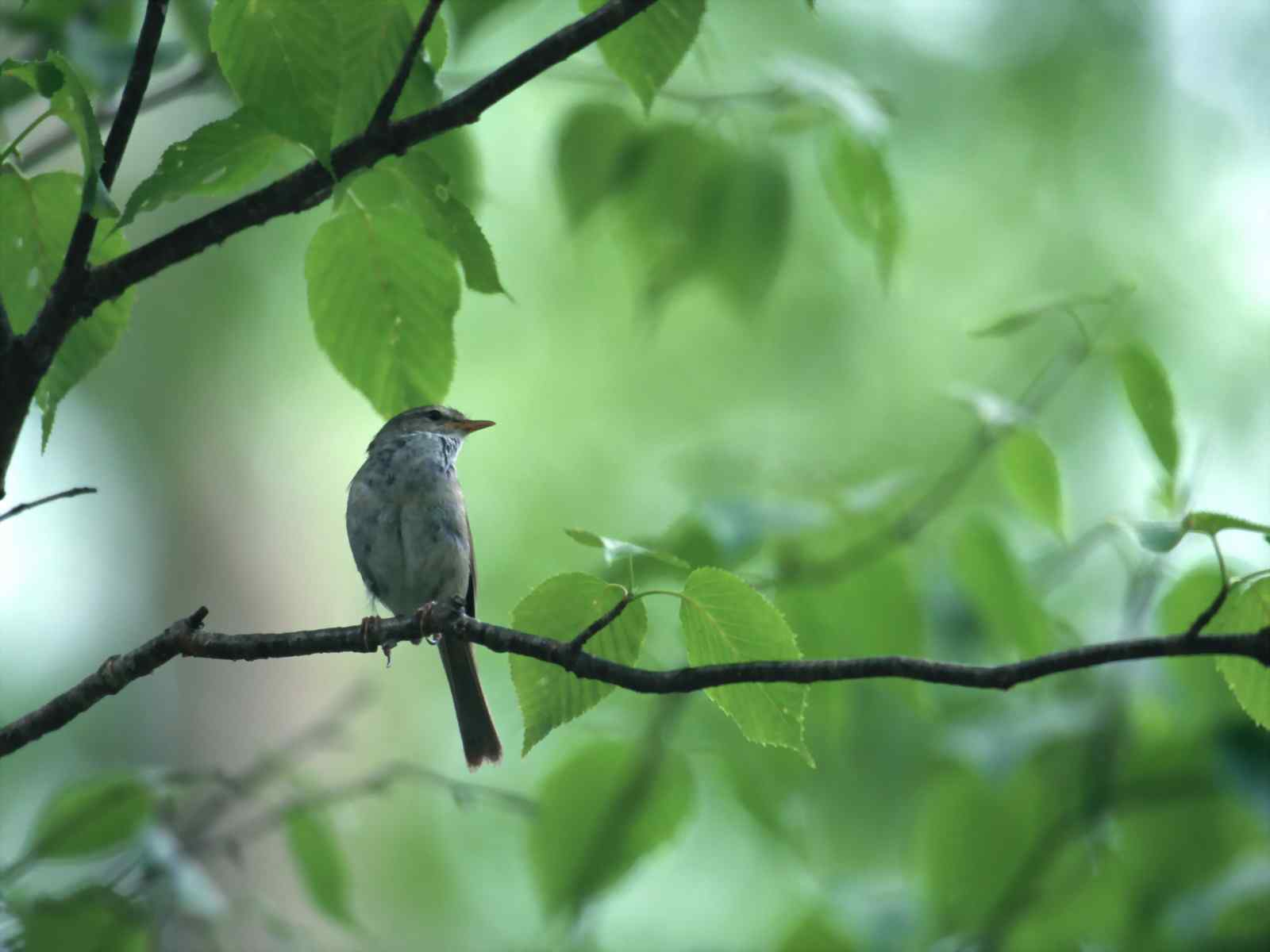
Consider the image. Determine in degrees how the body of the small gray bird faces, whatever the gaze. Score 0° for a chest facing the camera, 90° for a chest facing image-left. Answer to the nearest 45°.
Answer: approximately 0°
